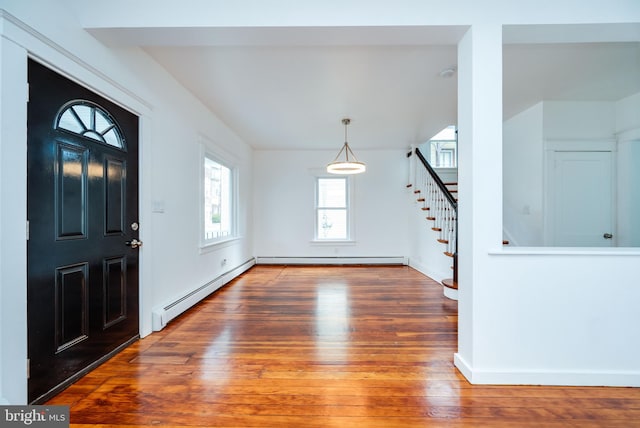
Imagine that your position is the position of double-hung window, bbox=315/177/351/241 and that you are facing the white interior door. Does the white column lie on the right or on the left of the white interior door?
right

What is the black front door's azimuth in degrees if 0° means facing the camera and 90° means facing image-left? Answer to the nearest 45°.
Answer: approximately 315°

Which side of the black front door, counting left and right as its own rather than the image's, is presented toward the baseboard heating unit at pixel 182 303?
left

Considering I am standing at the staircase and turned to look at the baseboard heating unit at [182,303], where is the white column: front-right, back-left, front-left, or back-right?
front-left

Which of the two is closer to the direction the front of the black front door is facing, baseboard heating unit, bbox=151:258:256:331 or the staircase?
the staircase

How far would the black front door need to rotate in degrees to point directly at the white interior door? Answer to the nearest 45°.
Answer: approximately 45° to its left

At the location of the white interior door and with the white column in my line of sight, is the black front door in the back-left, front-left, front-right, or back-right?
front-right

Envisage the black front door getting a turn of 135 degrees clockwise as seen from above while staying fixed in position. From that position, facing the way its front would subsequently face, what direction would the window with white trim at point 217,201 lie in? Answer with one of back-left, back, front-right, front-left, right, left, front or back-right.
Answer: back-right

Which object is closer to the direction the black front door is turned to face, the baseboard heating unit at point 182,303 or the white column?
the white column

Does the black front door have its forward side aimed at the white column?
yes

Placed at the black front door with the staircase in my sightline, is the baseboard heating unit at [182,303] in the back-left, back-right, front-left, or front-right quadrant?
front-left

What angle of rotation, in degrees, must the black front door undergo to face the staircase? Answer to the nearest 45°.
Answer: approximately 45° to its left

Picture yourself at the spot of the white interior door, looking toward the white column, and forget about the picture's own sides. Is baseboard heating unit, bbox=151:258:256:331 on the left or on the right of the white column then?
right
